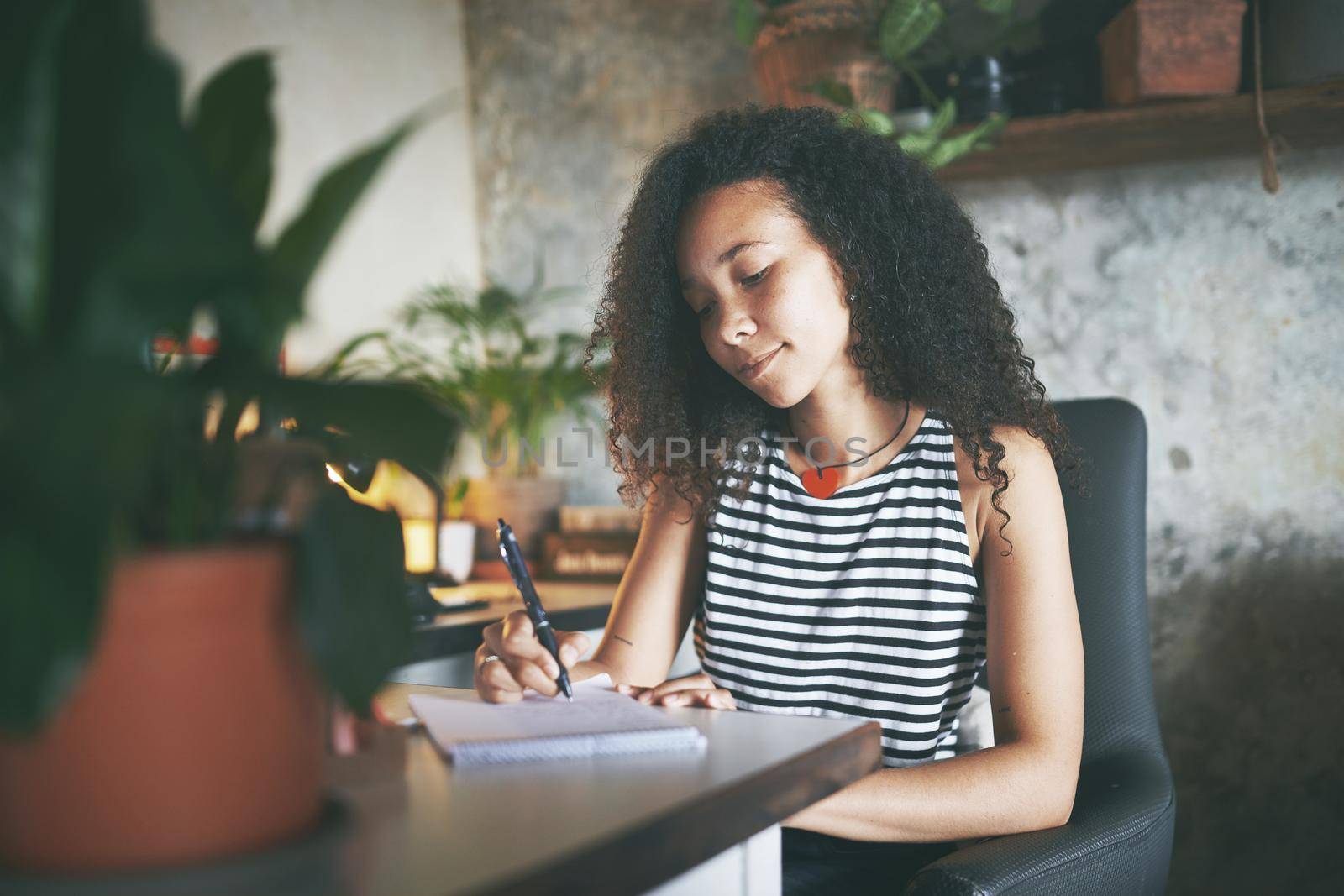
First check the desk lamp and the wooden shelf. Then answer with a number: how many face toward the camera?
1

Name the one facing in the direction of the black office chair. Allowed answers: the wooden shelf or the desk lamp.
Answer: the wooden shelf

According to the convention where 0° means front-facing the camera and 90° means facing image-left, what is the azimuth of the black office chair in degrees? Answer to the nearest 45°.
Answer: approximately 45°

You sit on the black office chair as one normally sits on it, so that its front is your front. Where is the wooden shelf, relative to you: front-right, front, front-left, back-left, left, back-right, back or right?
back-right

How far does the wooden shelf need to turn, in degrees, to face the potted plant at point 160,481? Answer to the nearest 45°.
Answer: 0° — it already faces it

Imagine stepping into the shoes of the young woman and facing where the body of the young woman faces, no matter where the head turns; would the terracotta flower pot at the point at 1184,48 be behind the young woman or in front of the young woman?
behind

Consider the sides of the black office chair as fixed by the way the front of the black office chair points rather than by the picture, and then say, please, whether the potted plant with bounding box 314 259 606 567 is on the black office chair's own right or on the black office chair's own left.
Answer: on the black office chair's own right

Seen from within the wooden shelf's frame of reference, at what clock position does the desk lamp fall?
The desk lamp is roughly at 2 o'clock from the wooden shelf.
